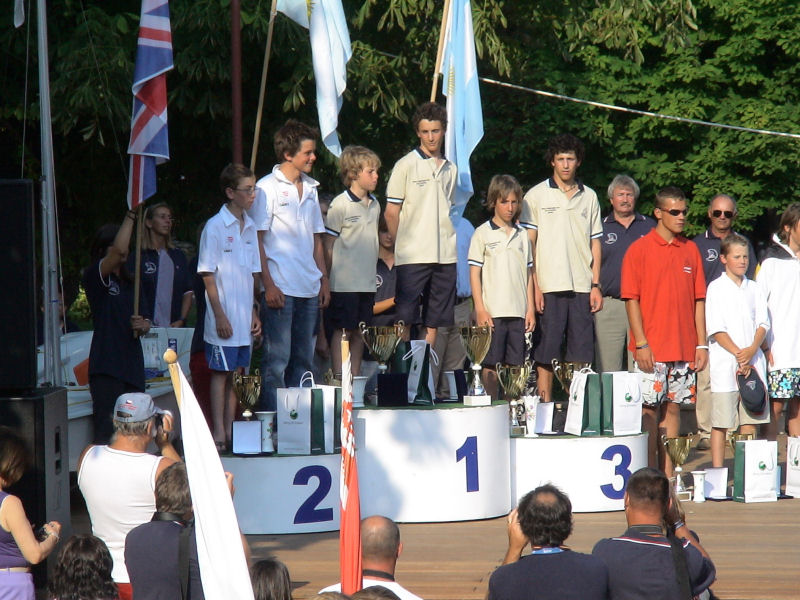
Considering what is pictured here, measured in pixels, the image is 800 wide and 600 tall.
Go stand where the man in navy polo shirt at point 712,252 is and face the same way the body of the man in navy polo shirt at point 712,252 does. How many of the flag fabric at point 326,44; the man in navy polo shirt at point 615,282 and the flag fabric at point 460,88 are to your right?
3

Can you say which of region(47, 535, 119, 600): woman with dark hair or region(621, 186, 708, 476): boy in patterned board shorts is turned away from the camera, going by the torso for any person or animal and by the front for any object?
the woman with dark hair

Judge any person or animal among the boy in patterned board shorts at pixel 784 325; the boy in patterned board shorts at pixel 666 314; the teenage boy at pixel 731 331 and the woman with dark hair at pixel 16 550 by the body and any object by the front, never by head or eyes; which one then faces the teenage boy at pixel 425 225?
the woman with dark hair

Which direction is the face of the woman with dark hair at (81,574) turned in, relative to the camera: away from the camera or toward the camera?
away from the camera

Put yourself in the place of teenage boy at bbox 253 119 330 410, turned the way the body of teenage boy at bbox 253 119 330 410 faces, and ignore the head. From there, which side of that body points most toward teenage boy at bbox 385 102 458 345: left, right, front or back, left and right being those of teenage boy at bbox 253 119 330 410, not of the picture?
left

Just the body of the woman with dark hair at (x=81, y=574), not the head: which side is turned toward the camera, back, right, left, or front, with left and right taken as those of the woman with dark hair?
back

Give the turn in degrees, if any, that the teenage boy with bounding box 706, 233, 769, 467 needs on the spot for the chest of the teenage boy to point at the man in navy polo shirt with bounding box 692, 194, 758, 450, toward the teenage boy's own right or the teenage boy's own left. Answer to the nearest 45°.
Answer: approximately 135° to the teenage boy's own left

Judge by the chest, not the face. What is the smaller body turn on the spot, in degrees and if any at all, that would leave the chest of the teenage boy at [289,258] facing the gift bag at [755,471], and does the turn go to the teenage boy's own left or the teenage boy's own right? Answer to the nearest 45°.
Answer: approximately 45° to the teenage boy's own left

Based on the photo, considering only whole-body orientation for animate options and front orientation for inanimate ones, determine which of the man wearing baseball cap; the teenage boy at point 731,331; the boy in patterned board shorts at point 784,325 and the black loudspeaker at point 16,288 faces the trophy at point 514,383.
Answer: the man wearing baseball cap

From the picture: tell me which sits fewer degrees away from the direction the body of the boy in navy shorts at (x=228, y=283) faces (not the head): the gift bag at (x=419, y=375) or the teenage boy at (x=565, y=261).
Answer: the gift bag
